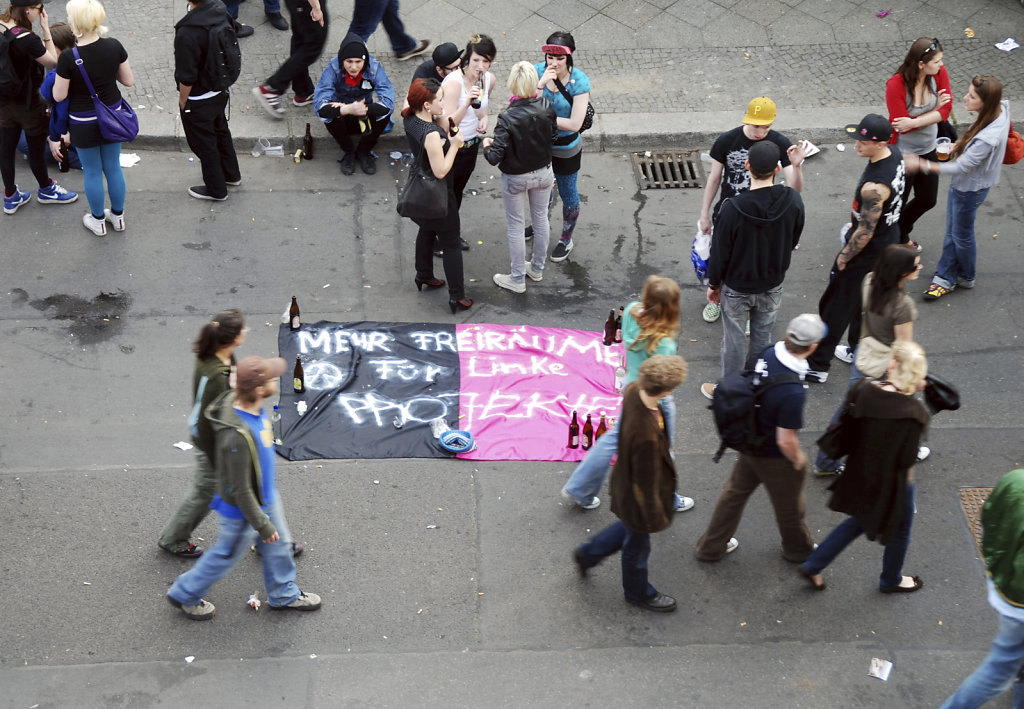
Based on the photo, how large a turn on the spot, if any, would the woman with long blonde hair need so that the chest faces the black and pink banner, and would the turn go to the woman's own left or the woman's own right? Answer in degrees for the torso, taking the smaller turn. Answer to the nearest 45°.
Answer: approximately 135° to the woman's own left

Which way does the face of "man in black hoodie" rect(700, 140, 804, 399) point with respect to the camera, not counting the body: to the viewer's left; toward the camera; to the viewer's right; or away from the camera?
away from the camera

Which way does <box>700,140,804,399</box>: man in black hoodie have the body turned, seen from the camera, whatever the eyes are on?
away from the camera

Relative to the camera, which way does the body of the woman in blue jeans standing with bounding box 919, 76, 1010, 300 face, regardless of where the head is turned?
to the viewer's left

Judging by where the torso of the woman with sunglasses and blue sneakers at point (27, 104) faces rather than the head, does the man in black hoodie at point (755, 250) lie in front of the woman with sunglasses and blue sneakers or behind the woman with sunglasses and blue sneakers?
in front

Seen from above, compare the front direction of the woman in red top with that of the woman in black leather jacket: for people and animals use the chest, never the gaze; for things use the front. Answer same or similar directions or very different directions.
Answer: very different directions

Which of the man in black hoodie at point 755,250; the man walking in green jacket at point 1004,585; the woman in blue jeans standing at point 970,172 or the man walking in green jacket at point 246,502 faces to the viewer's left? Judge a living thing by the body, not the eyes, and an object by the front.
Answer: the woman in blue jeans standing

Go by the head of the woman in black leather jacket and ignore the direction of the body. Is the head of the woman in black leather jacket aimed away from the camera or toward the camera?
away from the camera

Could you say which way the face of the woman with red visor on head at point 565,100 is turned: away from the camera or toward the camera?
toward the camera

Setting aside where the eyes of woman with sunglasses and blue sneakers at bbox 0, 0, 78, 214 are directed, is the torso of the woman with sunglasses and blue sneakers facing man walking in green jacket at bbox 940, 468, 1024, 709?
no

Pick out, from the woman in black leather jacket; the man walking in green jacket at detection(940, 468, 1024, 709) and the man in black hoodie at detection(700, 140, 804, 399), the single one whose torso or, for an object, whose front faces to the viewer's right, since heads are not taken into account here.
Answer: the man walking in green jacket

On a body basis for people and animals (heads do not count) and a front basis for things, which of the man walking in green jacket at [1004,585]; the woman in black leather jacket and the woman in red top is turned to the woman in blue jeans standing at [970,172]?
the woman in red top

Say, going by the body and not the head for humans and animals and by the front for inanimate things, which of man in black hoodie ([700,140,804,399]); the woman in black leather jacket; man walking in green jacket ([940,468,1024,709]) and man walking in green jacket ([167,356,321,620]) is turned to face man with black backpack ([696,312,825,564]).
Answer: man walking in green jacket ([167,356,321,620])

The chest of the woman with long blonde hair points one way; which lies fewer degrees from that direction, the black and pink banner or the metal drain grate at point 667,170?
the metal drain grate

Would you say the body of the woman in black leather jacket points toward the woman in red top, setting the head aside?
no

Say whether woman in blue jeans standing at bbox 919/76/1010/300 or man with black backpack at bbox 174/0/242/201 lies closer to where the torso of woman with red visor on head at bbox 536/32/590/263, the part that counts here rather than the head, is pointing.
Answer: the man with black backpack

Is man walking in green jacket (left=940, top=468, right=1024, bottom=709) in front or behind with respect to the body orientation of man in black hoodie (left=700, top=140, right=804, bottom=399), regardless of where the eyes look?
behind

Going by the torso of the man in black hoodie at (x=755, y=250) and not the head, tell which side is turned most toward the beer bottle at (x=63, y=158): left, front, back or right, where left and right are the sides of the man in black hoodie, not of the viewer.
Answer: left

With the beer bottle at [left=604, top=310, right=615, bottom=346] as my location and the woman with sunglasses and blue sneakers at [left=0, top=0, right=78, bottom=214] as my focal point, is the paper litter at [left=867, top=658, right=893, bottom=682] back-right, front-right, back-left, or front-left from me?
back-left

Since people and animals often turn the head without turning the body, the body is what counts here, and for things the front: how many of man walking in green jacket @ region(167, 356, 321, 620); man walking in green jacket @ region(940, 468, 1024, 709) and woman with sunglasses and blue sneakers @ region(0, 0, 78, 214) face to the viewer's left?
0
